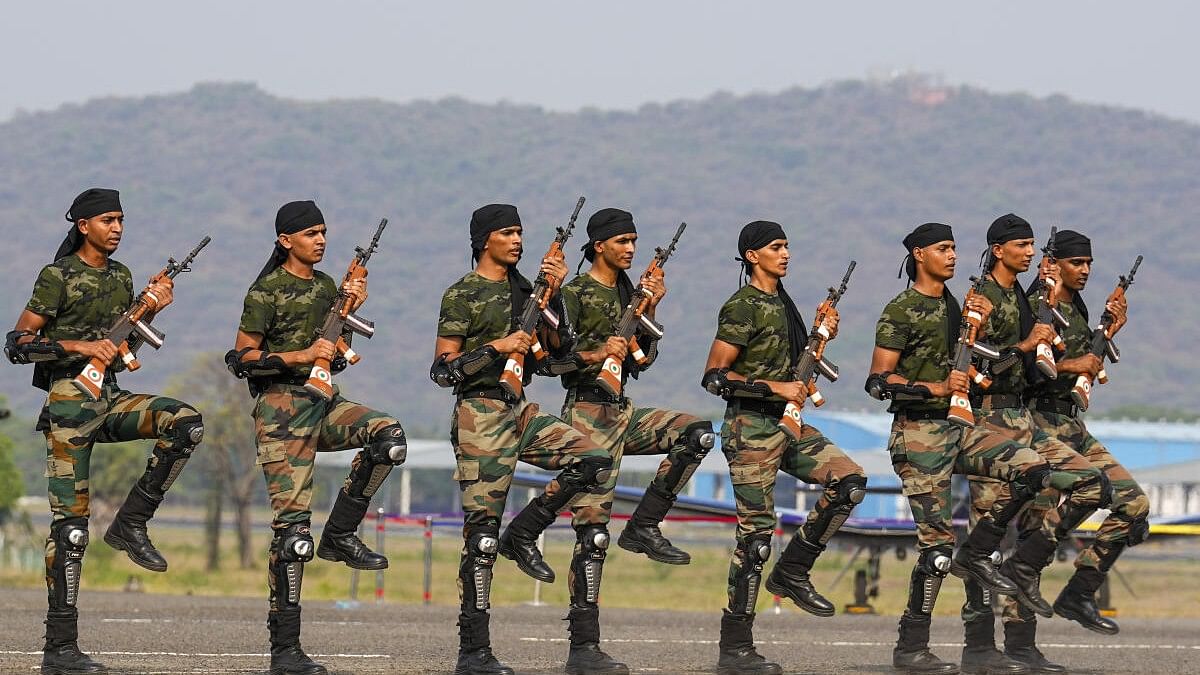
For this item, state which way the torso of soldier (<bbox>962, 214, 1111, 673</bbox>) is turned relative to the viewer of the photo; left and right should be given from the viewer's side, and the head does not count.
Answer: facing to the right of the viewer

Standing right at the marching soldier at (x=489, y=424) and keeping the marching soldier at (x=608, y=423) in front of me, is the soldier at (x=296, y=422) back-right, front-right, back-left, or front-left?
back-left

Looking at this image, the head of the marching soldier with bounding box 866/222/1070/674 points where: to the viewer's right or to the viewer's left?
to the viewer's right

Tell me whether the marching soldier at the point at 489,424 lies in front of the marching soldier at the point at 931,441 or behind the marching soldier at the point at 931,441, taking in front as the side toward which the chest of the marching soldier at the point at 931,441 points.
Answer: behind

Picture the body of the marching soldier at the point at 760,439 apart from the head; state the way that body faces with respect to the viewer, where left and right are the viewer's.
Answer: facing to the right of the viewer

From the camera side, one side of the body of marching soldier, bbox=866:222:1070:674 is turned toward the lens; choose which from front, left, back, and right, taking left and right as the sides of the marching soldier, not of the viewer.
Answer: right

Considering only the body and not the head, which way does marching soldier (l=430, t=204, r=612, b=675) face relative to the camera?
to the viewer's right
